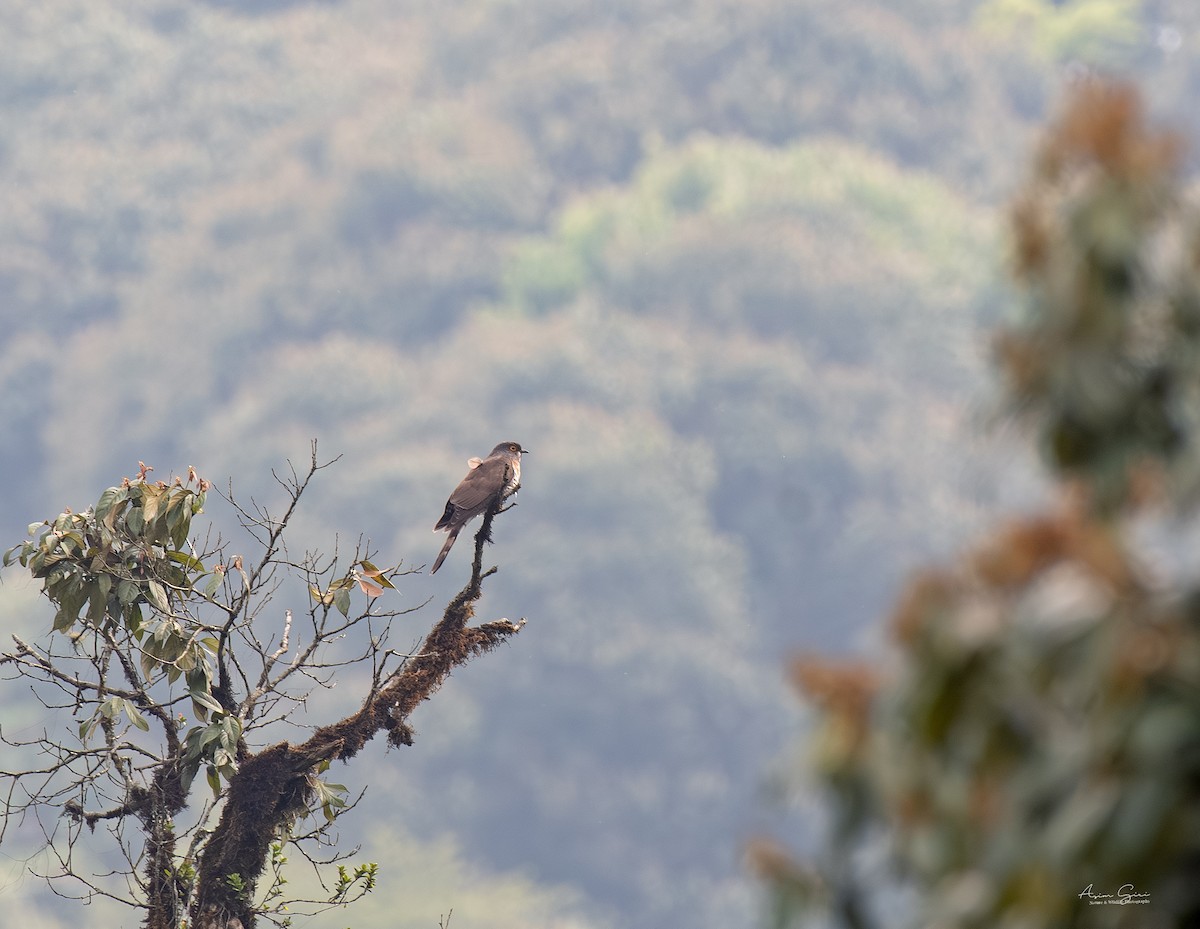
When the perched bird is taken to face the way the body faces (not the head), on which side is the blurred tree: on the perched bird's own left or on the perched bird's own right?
on the perched bird's own right
